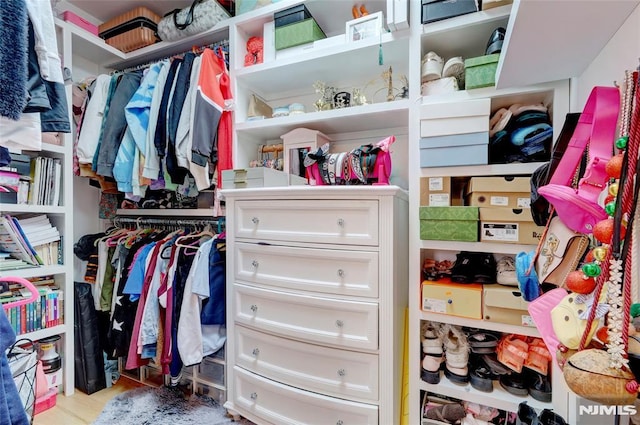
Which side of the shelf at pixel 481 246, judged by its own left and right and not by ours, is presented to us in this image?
front

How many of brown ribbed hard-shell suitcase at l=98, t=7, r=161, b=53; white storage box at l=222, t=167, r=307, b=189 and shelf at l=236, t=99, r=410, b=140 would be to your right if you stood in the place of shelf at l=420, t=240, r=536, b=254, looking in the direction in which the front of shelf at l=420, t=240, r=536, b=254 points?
3

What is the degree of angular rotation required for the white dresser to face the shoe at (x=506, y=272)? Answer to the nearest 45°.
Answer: approximately 135° to its left

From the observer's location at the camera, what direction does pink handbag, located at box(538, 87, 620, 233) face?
facing the viewer and to the left of the viewer

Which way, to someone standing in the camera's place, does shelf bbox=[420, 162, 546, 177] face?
facing the viewer

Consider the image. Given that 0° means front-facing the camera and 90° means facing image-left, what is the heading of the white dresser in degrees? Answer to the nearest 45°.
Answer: approximately 45°

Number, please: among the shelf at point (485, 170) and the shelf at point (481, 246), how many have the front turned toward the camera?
2
